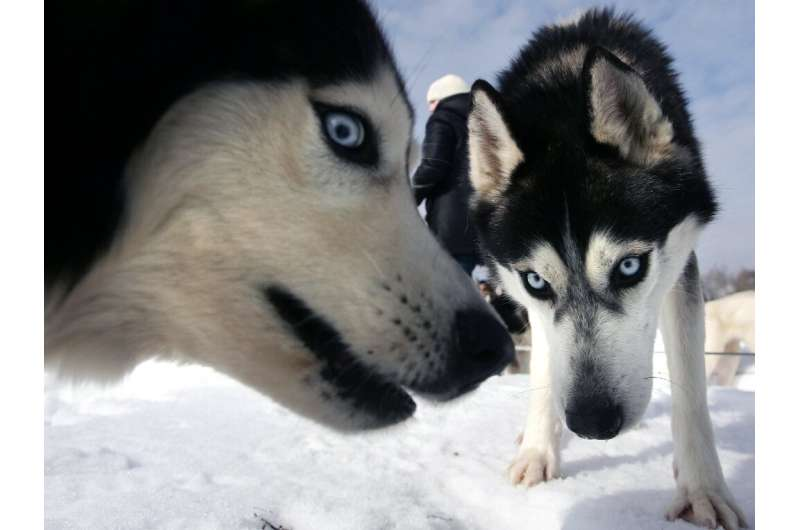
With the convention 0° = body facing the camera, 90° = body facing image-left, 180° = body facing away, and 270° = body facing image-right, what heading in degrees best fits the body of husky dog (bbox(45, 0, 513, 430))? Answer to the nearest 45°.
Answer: approximately 270°

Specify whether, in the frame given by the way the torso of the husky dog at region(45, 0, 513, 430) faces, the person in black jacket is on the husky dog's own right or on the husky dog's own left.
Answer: on the husky dog's own left

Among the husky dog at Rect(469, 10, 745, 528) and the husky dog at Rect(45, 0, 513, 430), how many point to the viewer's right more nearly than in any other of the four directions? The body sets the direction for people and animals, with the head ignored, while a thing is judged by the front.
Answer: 1

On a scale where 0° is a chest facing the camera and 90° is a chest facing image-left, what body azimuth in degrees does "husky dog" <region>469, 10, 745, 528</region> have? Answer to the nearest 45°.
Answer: approximately 0°
